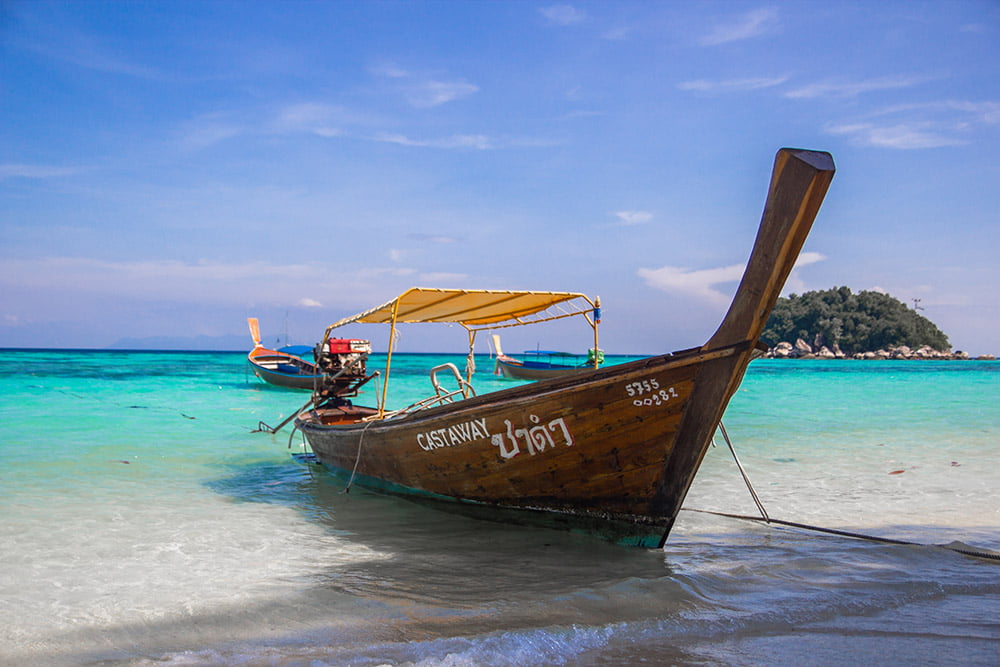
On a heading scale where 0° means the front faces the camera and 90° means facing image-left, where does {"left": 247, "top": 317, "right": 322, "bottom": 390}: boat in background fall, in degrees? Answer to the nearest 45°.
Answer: approximately 135°

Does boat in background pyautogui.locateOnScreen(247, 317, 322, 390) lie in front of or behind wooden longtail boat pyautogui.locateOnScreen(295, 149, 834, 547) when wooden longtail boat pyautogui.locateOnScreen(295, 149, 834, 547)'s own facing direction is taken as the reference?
behind

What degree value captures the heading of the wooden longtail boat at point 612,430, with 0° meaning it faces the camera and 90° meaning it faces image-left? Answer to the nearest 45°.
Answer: approximately 315°

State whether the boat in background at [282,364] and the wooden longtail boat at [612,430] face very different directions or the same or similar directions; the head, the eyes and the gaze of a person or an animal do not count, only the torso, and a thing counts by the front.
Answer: very different directions

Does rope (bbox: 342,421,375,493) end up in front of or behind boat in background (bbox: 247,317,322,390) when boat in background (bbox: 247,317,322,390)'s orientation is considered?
behind
